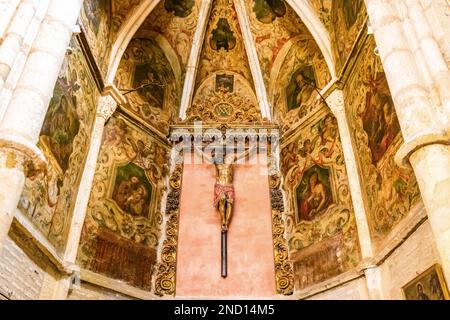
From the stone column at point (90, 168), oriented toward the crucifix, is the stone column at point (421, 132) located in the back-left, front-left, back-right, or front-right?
front-right

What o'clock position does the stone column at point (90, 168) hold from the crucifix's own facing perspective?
The stone column is roughly at 2 o'clock from the crucifix.

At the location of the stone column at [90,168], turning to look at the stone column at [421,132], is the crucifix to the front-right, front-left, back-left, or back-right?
front-left

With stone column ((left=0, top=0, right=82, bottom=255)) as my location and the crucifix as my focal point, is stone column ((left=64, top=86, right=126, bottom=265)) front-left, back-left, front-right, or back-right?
front-left

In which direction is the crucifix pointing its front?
toward the camera

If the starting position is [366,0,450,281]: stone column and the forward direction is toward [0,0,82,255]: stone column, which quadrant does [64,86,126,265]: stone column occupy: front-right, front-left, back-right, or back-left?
front-right

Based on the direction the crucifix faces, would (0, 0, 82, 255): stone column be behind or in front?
in front

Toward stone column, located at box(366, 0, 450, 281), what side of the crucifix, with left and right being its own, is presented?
front

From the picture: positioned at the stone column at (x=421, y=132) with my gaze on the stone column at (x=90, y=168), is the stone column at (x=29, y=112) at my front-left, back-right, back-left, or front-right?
front-left
